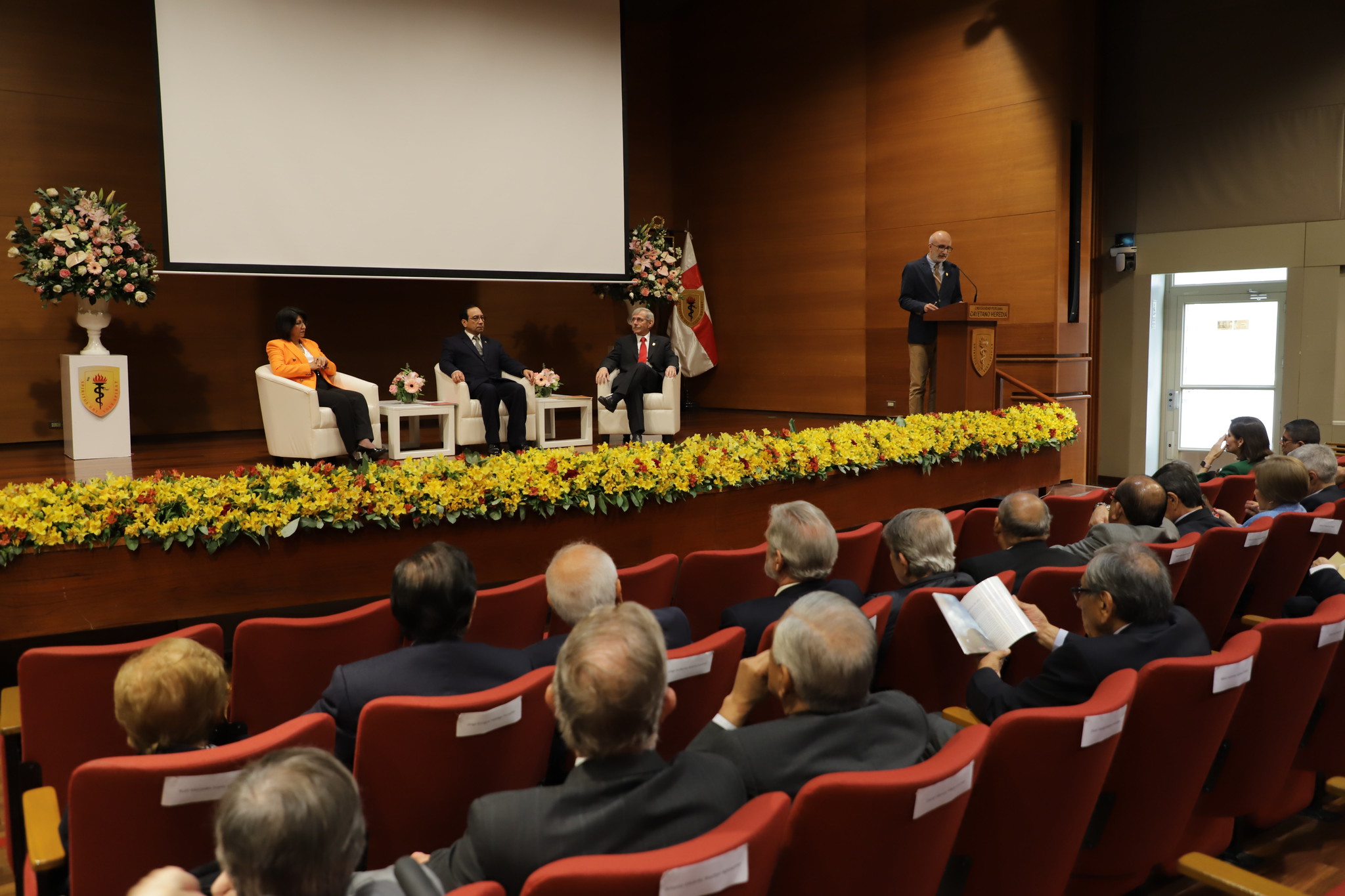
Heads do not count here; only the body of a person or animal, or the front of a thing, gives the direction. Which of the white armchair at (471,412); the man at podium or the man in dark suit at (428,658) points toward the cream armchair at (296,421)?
the man in dark suit

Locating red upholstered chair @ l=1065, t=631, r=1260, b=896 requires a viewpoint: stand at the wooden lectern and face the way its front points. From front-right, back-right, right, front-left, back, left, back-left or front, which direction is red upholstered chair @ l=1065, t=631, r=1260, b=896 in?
front-right

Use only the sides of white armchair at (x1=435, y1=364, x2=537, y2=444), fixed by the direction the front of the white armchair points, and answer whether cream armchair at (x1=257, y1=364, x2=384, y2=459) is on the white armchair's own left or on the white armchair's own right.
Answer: on the white armchair's own right

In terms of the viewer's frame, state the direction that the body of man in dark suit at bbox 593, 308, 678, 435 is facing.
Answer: toward the camera

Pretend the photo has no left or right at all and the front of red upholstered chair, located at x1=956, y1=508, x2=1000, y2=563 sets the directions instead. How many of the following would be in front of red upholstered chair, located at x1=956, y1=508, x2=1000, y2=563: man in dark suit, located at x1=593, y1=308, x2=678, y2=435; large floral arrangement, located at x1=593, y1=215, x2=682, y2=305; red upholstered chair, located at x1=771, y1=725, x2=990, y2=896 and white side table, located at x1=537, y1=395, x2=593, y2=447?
3

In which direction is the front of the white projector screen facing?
toward the camera

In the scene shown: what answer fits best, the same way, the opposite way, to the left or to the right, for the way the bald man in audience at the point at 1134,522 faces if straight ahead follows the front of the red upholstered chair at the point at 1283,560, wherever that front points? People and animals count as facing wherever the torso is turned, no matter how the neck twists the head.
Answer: the same way

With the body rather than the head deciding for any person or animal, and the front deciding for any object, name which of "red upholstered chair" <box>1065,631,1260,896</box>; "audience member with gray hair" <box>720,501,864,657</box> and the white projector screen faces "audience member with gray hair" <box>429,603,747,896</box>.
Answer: the white projector screen

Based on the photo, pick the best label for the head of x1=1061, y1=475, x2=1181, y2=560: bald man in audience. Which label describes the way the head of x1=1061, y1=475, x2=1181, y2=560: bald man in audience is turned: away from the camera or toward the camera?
away from the camera

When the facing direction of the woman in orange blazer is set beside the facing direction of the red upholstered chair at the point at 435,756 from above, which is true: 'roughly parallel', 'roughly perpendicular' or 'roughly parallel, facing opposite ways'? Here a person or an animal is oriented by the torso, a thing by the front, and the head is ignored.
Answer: roughly parallel, facing opposite ways

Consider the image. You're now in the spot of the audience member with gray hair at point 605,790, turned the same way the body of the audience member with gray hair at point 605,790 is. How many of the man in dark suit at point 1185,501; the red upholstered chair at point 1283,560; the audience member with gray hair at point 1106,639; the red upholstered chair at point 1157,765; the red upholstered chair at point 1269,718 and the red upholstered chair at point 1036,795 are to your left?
0

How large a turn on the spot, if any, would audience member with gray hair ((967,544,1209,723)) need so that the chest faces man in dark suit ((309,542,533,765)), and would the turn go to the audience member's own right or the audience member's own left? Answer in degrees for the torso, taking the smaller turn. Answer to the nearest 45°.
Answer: approximately 90° to the audience member's own left

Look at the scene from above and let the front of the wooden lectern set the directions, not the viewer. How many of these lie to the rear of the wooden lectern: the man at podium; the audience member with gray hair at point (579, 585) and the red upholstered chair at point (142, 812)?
1

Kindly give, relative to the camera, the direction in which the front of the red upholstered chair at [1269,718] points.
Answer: facing away from the viewer and to the left of the viewer

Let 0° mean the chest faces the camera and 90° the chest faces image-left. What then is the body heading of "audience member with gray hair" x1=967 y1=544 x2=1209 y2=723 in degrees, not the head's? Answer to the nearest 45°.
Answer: approximately 135°

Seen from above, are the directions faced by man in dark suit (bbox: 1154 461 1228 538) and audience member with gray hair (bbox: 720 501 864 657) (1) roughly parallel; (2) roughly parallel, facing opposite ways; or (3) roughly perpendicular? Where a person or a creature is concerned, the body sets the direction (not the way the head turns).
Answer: roughly parallel

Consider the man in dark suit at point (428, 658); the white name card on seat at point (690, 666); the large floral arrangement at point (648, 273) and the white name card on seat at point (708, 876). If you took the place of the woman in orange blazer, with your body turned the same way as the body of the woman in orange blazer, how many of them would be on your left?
1

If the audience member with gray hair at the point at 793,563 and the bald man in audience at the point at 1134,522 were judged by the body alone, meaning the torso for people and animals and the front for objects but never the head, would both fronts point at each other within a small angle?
no

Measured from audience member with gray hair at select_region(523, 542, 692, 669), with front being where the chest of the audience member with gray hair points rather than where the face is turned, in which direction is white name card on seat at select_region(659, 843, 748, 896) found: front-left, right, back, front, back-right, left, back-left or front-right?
back

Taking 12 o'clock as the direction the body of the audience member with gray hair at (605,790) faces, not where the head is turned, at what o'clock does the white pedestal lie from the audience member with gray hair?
The white pedestal is roughly at 11 o'clock from the audience member with gray hair.

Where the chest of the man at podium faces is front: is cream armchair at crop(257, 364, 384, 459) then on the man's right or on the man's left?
on the man's right

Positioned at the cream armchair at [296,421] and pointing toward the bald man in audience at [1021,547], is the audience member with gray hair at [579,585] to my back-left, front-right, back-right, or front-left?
front-right
